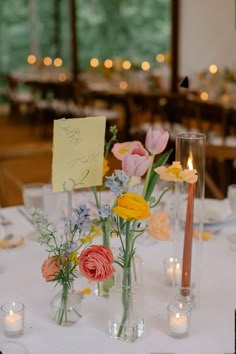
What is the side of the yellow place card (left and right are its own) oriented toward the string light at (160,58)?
back

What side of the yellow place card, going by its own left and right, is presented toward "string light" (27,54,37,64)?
back

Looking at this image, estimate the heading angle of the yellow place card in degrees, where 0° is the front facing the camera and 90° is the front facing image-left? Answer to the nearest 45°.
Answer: approximately 0°
